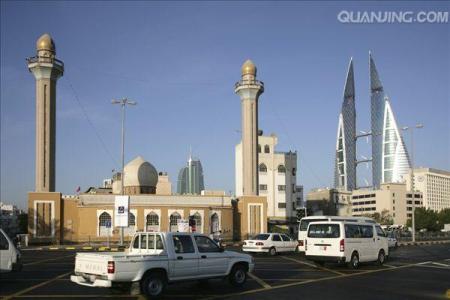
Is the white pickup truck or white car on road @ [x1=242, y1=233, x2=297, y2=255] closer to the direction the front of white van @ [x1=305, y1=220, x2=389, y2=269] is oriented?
the white car on road

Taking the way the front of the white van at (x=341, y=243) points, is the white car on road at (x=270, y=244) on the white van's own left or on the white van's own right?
on the white van's own left

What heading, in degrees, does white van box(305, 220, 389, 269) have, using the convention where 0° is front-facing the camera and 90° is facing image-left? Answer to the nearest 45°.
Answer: approximately 225°

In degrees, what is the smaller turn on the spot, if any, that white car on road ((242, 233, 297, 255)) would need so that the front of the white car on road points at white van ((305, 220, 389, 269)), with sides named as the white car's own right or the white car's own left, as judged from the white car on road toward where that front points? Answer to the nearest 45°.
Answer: approximately 135° to the white car's own right

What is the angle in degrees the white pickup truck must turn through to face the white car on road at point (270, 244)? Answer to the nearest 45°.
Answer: approximately 45° to its left

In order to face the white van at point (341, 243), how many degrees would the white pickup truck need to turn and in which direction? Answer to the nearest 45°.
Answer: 0° — it already faces it

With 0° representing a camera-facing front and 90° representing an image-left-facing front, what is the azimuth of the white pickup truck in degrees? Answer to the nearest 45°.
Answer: approximately 225°
